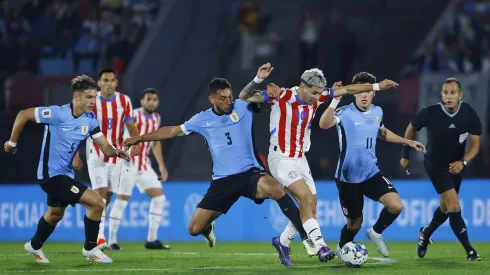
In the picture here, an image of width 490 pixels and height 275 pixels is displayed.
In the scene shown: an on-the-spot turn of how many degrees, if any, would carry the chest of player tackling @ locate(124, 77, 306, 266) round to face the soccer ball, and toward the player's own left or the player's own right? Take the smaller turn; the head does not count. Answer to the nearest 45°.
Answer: approximately 90° to the player's own left

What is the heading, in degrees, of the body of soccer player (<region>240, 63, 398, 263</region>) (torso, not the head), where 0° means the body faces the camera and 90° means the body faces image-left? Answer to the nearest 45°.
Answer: approximately 315°

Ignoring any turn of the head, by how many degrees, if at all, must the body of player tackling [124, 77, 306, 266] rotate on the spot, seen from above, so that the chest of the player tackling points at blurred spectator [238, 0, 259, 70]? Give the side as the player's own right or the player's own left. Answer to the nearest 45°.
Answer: approximately 180°

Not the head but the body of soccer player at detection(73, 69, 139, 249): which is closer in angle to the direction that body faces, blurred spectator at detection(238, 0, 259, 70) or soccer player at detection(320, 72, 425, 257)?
the soccer player

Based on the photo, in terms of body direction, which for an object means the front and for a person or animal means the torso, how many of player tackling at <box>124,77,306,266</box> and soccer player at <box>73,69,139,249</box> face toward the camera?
2

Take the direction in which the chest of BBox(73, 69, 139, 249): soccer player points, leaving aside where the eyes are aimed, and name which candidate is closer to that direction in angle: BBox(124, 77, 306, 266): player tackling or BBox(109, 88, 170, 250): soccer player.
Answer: the player tackling

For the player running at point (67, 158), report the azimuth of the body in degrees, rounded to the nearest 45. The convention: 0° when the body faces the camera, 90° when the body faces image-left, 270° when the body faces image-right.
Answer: approximately 315°

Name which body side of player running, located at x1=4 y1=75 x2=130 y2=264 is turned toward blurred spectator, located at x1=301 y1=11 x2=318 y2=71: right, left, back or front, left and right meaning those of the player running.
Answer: left

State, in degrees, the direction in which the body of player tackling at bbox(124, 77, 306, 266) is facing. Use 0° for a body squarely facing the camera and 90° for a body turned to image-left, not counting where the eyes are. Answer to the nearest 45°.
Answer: approximately 0°

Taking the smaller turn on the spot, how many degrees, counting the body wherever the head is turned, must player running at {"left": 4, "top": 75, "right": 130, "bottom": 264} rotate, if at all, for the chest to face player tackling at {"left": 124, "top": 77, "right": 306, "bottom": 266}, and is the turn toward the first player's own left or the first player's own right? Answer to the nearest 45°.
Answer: approximately 45° to the first player's own left
